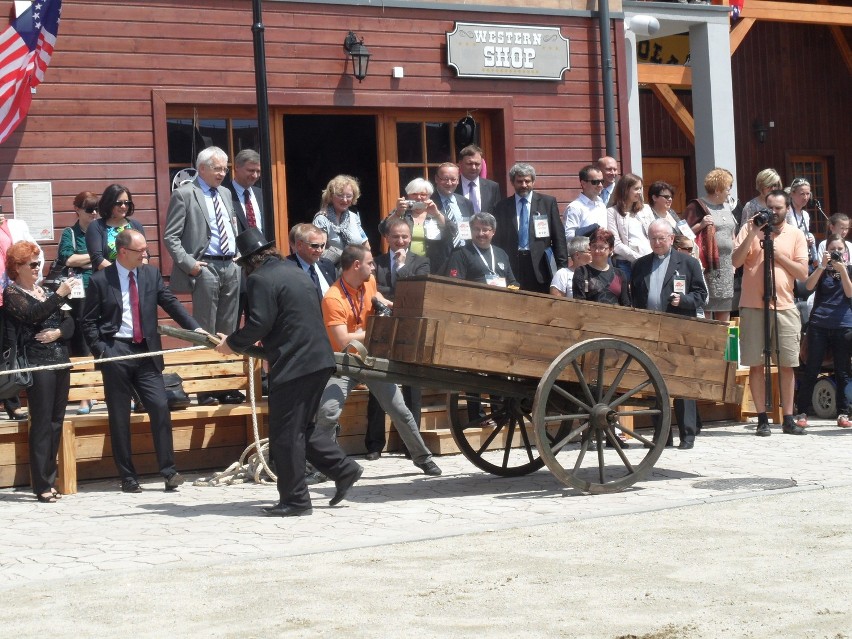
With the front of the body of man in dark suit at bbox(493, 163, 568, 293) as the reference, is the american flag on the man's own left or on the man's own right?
on the man's own right

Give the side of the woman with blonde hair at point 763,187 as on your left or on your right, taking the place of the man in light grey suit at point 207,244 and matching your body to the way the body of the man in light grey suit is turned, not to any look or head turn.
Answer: on your left

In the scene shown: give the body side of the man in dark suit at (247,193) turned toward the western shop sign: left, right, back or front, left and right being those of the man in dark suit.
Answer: left

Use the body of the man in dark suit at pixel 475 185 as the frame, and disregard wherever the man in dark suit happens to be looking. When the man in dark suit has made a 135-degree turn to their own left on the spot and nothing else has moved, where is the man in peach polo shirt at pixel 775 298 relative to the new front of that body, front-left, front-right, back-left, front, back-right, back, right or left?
front-right

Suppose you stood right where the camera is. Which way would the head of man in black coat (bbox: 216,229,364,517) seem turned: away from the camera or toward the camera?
away from the camera

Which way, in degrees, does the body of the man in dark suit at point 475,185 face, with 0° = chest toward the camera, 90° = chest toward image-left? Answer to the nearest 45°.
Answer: approximately 0°

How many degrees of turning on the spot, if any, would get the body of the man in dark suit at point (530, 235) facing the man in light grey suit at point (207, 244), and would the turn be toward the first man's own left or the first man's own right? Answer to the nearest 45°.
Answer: approximately 45° to the first man's own right

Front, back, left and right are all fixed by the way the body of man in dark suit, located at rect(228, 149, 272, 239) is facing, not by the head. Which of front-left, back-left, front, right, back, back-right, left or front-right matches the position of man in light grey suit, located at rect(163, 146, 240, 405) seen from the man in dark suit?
right

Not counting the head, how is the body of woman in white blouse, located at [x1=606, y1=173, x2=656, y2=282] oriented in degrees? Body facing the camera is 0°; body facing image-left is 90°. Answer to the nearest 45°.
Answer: approximately 315°

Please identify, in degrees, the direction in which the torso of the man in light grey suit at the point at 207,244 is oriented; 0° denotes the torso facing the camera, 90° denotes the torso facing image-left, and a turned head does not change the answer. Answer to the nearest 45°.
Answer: approximately 315°

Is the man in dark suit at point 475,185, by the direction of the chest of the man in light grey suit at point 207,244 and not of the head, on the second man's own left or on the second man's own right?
on the second man's own left
